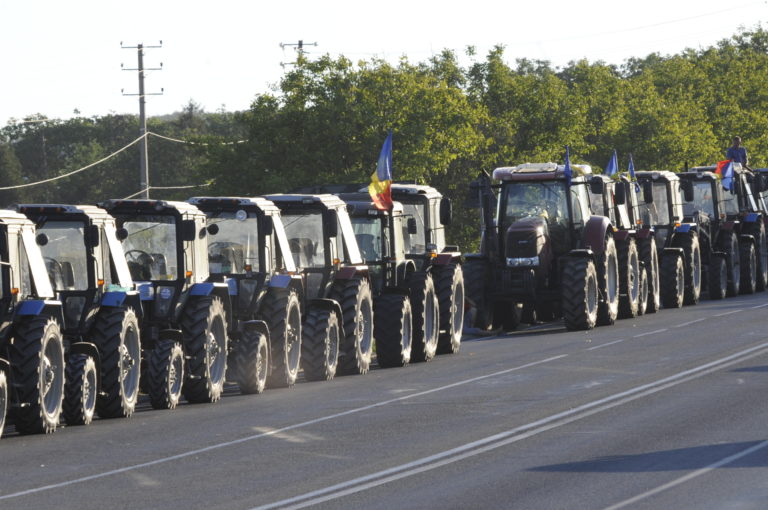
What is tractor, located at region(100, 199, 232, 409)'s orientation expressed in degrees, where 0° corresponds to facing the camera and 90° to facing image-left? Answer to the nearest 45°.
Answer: approximately 45°

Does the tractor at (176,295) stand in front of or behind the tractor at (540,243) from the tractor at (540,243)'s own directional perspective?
in front

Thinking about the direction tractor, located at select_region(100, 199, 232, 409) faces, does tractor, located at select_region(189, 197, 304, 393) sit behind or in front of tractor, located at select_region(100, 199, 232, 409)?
behind

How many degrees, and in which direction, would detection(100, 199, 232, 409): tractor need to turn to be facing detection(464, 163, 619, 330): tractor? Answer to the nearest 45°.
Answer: approximately 180°

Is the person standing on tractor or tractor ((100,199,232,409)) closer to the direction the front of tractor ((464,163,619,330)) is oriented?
the tractor

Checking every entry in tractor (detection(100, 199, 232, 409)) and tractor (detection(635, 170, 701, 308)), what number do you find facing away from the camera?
0

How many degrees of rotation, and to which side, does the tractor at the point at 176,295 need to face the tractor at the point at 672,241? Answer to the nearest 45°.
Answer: approximately 180°

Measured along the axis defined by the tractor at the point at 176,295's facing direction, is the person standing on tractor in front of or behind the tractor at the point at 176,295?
behind

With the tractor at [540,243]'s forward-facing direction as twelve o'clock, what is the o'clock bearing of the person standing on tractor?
The person standing on tractor is roughly at 7 o'clock from the tractor.

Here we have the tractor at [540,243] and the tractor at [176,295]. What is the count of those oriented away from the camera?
0

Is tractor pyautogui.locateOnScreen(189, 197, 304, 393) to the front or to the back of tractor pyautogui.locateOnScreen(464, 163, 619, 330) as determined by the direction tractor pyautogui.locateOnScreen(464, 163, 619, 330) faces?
to the front

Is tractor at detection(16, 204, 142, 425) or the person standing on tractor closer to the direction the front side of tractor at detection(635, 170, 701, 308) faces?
the tractor
